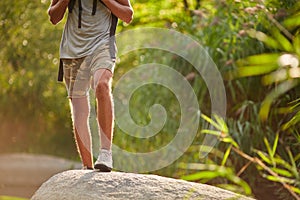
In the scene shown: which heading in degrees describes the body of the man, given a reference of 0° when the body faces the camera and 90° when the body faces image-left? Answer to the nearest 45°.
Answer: approximately 0°
